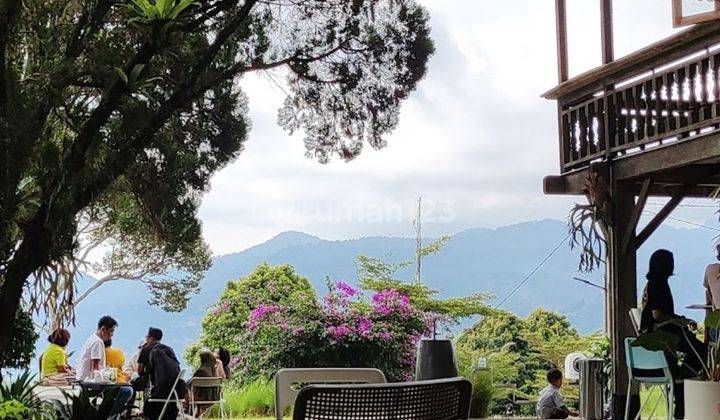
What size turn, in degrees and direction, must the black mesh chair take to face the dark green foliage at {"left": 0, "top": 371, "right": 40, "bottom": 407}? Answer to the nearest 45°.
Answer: approximately 45° to its left

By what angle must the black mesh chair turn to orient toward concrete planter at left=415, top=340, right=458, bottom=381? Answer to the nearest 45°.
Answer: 0° — it already faces it

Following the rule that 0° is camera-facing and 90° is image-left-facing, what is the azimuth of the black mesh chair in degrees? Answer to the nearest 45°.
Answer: approximately 180°

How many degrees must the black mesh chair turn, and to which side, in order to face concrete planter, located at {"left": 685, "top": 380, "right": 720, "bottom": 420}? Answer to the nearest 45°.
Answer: approximately 45° to its right

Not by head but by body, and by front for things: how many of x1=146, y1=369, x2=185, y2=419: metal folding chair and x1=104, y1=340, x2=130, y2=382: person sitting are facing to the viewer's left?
1

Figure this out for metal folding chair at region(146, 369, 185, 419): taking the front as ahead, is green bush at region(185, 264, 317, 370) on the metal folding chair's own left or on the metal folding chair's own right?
on the metal folding chair's own right

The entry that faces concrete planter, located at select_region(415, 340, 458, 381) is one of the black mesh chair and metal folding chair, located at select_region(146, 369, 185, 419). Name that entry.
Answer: the black mesh chair
